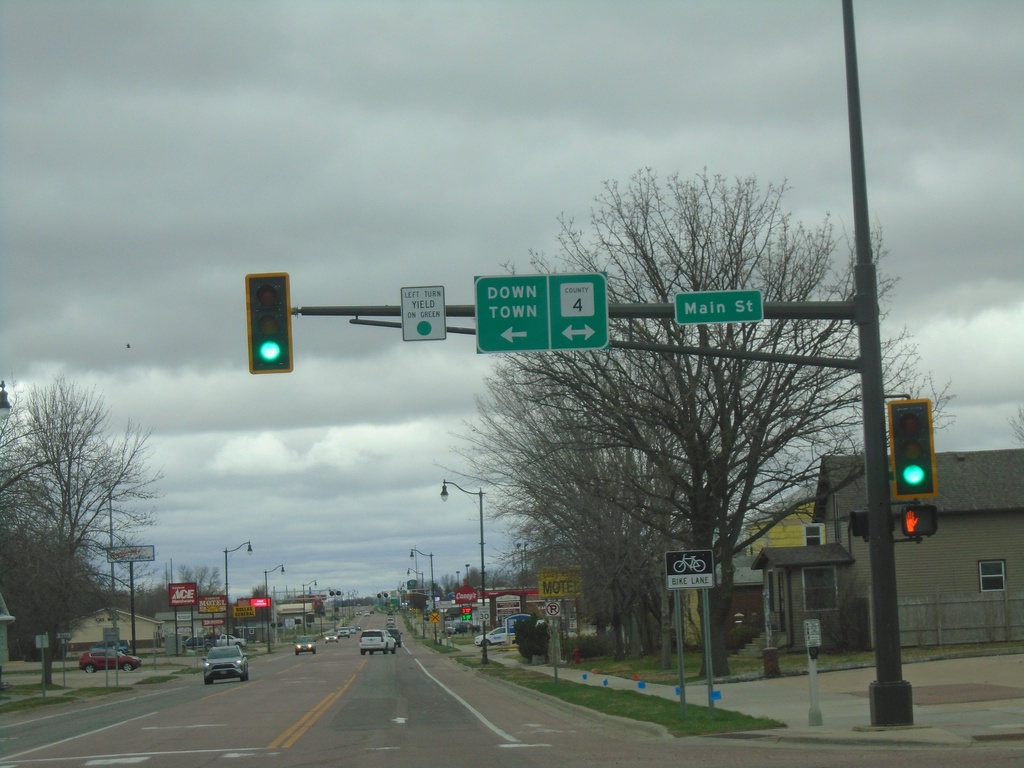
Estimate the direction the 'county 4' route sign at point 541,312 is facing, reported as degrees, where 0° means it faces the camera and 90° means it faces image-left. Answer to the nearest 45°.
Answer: approximately 0°

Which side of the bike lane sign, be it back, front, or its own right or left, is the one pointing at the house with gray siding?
back

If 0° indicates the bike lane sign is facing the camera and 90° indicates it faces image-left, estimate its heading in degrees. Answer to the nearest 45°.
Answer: approximately 0°
